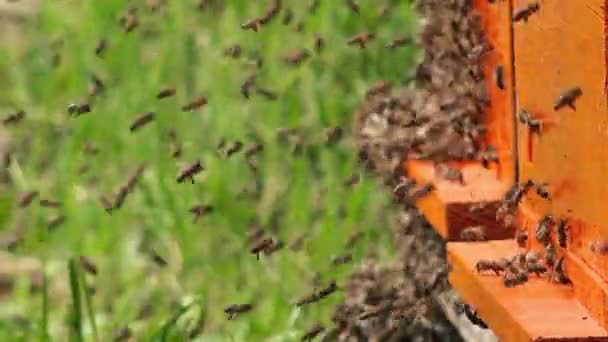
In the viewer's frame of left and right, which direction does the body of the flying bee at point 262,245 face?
facing to the right of the viewer

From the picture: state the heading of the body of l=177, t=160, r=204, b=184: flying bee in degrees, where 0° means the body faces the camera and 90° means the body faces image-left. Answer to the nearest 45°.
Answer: approximately 270°

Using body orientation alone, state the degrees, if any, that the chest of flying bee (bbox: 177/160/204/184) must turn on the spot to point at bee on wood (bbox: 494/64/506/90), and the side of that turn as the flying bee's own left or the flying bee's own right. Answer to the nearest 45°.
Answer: approximately 45° to the flying bee's own right

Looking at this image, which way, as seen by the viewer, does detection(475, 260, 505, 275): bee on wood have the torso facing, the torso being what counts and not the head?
to the viewer's right

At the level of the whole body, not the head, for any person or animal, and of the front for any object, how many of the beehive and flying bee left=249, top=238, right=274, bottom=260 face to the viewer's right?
1

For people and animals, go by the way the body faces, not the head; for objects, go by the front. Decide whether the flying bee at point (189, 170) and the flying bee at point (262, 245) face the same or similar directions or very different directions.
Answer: same or similar directions
